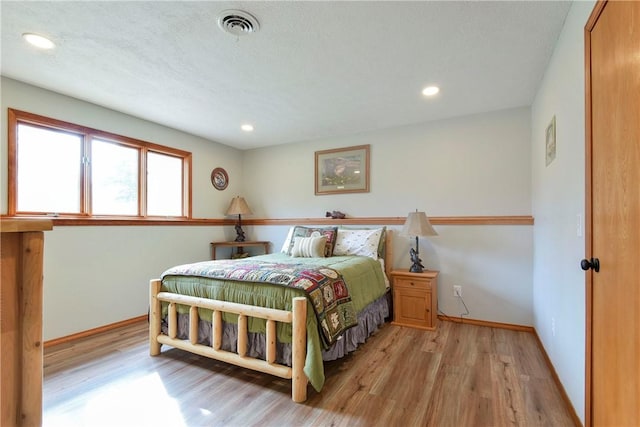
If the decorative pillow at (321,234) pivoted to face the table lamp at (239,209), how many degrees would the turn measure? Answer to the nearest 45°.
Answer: approximately 135° to its right

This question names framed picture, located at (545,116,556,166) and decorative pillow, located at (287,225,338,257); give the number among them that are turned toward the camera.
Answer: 1

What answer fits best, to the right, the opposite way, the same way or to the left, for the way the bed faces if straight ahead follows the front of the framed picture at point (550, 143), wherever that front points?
to the left

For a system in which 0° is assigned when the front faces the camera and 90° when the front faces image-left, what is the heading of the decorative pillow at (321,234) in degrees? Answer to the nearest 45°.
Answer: approximately 0°

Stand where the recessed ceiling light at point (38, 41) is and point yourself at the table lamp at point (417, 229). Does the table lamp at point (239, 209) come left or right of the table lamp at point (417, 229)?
left

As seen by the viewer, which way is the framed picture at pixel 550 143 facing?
to the viewer's left
